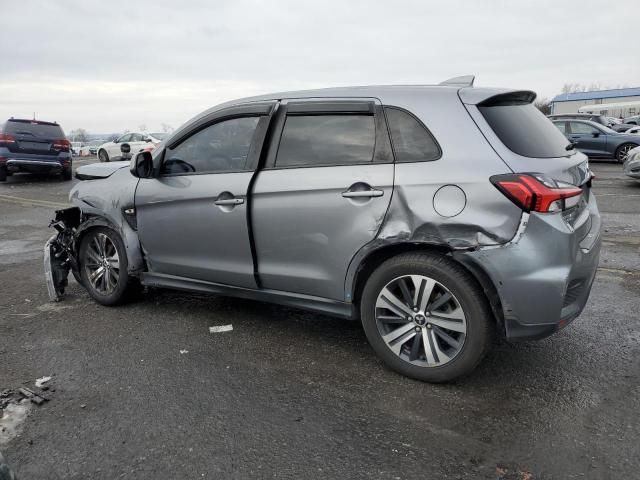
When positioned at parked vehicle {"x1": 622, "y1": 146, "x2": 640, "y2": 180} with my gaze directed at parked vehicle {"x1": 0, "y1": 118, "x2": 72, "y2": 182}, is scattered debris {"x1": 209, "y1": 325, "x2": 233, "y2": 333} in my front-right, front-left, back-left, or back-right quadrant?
front-left

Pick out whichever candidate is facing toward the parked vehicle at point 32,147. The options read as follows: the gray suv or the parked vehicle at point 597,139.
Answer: the gray suv

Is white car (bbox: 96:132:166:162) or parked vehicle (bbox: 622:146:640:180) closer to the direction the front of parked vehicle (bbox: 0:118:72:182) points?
the white car

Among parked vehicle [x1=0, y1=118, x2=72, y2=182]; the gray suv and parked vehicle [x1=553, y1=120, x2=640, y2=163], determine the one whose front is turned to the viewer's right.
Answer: parked vehicle [x1=553, y1=120, x2=640, y2=163]

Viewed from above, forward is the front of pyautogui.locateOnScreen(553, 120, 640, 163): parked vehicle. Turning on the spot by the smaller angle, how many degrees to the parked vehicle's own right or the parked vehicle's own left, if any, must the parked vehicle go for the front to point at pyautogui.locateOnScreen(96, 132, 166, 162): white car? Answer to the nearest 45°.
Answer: approximately 180°

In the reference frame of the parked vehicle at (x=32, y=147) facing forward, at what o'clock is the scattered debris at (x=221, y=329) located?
The scattered debris is roughly at 6 o'clock from the parked vehicle.

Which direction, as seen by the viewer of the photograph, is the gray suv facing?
facing away from the viewer and to the left of the viewer

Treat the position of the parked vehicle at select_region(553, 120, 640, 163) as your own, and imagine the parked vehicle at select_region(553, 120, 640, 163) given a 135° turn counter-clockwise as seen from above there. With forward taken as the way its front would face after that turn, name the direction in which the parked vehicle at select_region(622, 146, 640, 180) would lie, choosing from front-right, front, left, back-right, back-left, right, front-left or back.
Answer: back-left

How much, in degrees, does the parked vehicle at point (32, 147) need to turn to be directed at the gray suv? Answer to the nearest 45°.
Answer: approximately 180°

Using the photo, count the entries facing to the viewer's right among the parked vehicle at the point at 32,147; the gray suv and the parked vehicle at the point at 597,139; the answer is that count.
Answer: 1

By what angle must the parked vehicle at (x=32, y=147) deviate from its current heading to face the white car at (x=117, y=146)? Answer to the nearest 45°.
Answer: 0° — it already faces it

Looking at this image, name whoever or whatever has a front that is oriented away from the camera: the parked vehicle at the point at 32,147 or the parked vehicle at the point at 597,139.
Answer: the parked vehicle at the point at 32,147

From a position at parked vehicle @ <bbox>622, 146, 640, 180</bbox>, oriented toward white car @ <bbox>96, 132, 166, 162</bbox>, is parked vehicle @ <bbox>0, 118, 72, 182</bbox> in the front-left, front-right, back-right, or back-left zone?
front-left

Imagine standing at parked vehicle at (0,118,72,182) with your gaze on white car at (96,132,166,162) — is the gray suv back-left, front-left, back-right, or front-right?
back-right

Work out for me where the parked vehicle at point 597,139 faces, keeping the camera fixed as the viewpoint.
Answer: facing to the right of the viewer

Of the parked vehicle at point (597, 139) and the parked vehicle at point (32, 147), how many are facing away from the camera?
1

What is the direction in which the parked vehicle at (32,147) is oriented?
away from the camera

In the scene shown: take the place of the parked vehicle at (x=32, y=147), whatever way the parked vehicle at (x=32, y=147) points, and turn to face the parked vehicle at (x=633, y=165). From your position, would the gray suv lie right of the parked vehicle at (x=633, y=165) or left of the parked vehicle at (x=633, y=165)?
right

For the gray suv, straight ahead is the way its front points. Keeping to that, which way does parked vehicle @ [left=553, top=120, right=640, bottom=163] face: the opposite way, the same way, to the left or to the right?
the opposite way

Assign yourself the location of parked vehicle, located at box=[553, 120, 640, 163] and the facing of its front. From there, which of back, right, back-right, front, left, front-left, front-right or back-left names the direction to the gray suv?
right

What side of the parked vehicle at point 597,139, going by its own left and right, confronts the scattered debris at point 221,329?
right
